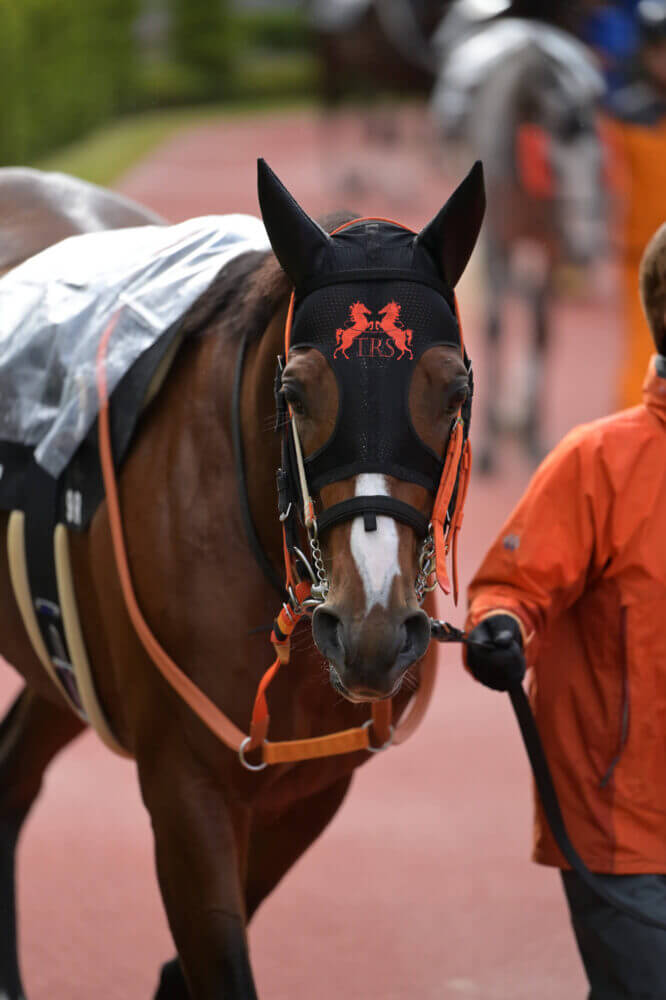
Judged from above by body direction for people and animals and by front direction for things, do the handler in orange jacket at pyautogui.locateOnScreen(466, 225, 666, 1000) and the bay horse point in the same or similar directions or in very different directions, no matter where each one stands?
same or similar directions

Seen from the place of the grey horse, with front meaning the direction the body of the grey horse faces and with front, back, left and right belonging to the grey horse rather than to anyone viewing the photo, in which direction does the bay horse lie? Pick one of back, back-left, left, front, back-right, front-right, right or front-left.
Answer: front-right

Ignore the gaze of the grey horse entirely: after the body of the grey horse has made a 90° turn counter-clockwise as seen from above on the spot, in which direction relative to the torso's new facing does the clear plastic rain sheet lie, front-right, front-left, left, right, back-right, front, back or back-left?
back-right

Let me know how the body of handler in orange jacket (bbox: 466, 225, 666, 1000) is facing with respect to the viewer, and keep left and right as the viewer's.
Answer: facing the viewer and to the right of the viewer

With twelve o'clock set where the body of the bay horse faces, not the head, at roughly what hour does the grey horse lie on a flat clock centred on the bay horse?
The grey horse is roughly at 8 o'clock from the bay horse.
